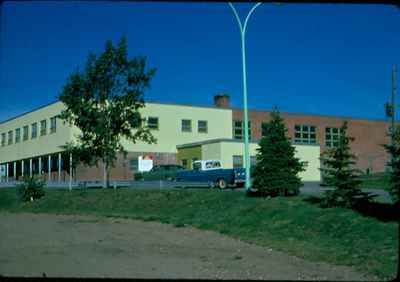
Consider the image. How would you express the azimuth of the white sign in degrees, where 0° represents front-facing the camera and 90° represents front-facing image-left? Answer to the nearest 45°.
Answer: approximately 0°

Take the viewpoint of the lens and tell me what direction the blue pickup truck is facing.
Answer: facing the viewer and to the right of the viewer

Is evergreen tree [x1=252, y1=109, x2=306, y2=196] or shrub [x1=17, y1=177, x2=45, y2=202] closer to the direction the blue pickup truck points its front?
the evergreen tree

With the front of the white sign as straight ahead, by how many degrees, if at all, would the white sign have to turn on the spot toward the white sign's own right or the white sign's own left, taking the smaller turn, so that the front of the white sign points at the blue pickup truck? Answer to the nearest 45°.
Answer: approximately 45° to the white sign's own left

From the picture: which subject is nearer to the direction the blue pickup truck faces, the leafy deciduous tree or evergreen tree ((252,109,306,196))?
the evergreen tree

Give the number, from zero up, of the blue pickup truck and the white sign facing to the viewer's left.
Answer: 0
